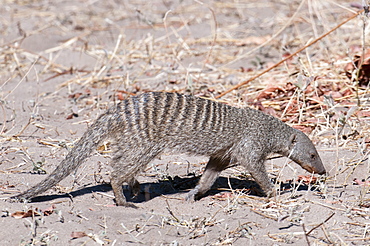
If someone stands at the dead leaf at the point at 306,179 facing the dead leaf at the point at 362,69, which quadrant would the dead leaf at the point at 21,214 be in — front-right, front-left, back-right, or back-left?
back-left

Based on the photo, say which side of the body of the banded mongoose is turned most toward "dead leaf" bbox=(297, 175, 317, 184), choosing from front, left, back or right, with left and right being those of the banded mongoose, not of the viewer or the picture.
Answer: front

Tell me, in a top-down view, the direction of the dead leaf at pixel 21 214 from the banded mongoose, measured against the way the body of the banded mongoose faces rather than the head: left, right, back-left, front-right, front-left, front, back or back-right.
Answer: back-right

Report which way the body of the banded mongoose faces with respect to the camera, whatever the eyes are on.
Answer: to the viewer's right
